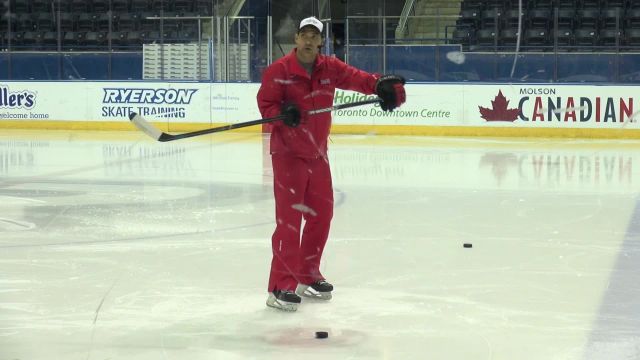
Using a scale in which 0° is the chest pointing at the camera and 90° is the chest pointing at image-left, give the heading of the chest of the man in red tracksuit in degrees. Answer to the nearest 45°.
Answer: approximately 315°

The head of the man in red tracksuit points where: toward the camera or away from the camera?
toward the camera
